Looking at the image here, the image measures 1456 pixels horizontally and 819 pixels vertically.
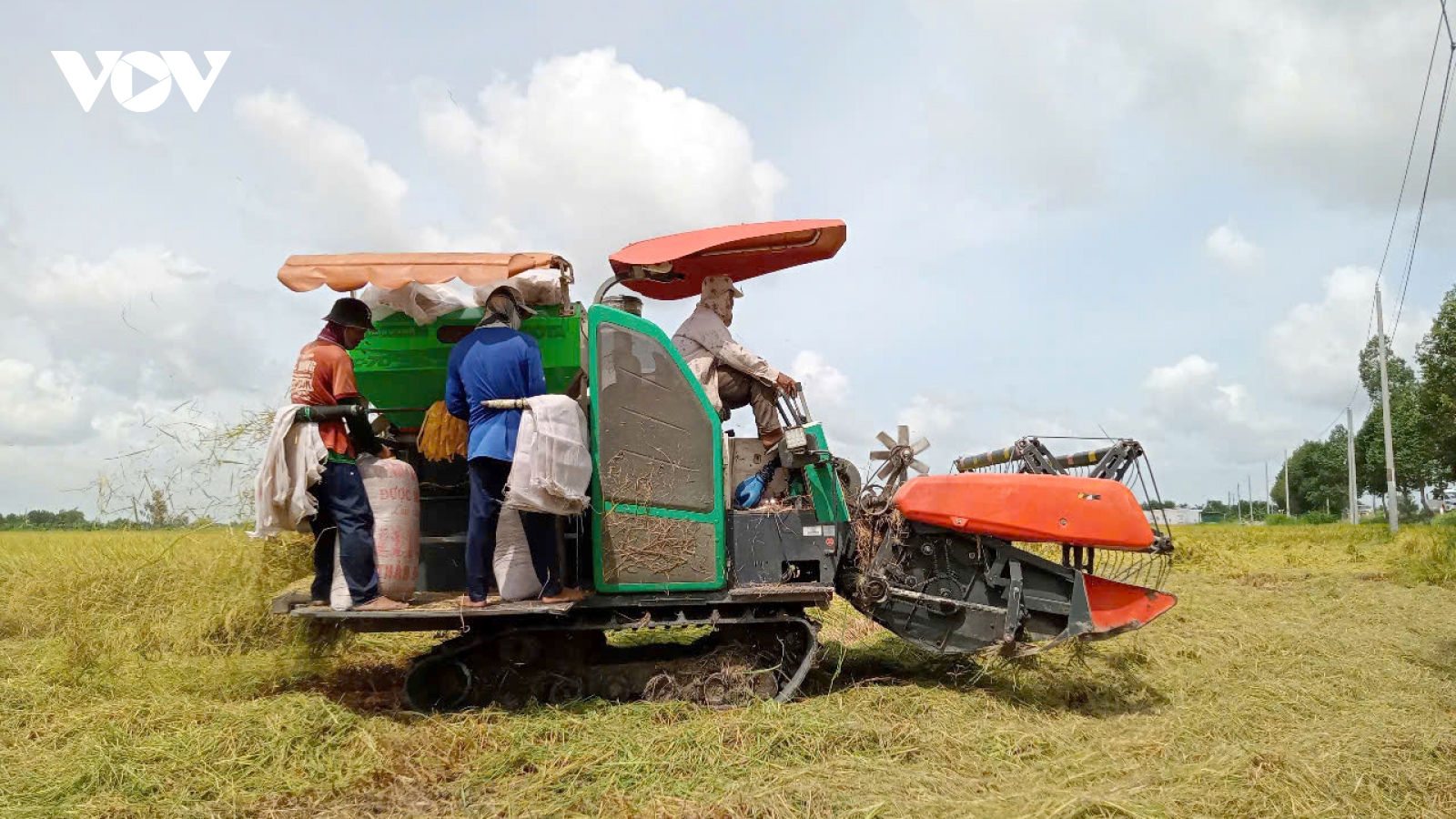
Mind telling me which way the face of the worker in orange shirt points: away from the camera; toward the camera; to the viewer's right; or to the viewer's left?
to the viewer's right

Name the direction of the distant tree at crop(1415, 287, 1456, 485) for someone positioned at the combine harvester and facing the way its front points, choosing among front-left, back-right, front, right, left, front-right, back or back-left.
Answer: front-left

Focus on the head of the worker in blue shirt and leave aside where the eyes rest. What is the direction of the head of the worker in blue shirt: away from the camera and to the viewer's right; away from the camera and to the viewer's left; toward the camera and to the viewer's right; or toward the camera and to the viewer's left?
away from the camera and to the viewer's right

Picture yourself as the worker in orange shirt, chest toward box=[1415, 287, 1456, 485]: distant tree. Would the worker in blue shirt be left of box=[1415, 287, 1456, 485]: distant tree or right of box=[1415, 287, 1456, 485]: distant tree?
right

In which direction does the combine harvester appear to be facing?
to the viewer's right
